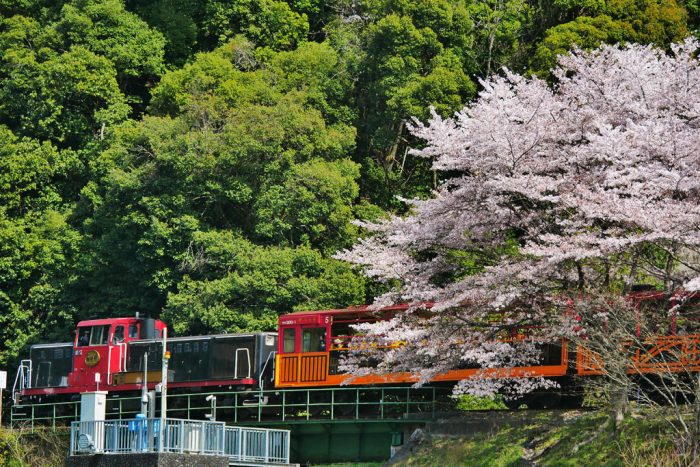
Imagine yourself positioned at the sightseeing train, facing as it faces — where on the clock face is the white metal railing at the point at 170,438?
The white metal railing is roughly at 9 o'clock from the sightseeing train.

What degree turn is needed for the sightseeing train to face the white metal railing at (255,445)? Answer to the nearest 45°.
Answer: approximately 90° to its left

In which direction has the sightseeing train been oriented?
to the viewer's left
